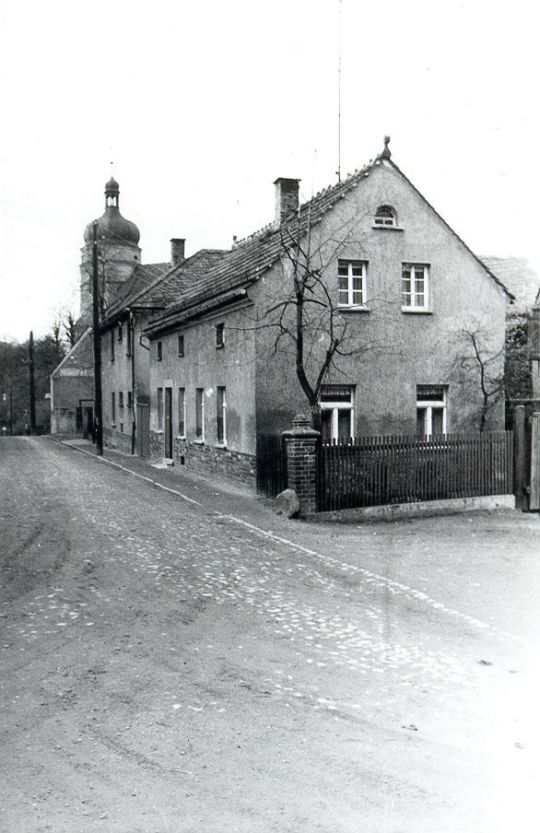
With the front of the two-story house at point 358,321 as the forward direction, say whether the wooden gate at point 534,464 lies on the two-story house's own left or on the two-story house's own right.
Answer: on the two-story house's own left

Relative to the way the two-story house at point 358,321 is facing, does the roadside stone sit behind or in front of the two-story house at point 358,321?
in front

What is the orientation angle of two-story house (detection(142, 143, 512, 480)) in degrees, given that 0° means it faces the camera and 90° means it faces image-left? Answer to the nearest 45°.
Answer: approximately 45°
